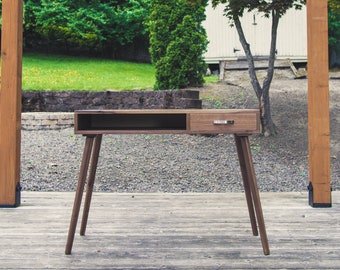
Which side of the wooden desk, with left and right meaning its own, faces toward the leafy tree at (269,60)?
back

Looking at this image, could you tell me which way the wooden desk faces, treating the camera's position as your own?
facing the viewer

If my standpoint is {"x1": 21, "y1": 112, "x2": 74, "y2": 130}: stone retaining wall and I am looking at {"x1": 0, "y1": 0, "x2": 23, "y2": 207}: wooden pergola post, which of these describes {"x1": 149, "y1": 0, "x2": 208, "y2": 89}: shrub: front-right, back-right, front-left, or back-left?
back-left

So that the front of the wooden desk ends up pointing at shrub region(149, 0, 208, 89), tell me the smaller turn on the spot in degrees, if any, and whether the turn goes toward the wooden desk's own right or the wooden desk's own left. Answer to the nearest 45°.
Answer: approximately 180°

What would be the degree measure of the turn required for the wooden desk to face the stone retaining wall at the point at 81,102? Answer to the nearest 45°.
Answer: approximately 180°
